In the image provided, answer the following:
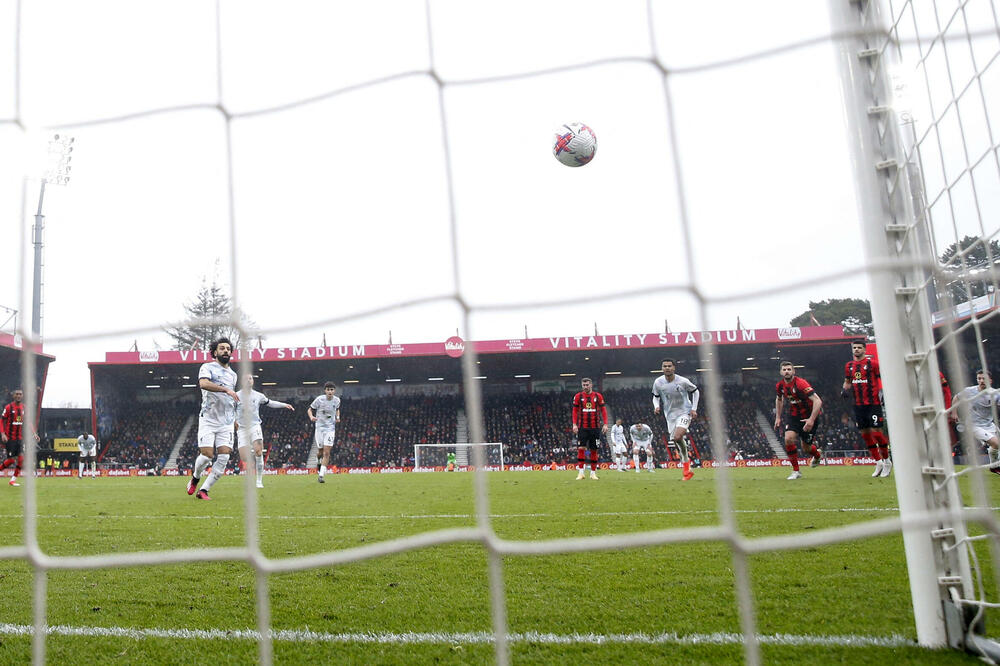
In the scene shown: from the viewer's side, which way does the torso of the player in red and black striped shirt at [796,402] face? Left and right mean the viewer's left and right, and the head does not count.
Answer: facing the viewer and to the left of the viewer

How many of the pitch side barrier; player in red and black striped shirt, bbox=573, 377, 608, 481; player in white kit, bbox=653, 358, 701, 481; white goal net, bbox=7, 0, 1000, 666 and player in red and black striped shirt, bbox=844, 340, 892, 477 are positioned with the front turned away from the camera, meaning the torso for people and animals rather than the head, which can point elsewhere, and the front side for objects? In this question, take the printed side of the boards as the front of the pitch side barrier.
1

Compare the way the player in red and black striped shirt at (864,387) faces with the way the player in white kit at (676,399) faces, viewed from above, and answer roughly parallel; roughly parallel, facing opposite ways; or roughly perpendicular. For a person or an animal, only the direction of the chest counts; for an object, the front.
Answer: roughly parallel

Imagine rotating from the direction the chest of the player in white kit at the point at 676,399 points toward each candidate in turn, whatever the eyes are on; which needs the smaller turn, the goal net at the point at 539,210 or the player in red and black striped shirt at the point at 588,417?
the goal net

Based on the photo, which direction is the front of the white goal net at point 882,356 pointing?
away from the camera

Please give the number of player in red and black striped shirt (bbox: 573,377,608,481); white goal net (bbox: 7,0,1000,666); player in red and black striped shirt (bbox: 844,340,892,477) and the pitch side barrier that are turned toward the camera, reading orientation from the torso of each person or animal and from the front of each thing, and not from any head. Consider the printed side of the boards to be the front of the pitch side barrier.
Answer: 3

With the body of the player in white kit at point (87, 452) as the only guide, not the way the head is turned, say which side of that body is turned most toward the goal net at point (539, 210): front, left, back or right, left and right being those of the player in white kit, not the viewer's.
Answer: front

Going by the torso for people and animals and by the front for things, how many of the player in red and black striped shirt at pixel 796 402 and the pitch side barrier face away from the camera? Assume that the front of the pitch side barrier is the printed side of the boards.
0

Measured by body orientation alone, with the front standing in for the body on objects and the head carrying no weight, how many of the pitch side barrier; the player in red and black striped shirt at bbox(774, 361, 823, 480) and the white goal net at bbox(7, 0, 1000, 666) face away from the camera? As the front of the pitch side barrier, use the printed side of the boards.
1

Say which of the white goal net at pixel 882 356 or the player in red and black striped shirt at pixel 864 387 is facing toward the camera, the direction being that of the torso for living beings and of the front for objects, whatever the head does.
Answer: the player in red and black striped shirt

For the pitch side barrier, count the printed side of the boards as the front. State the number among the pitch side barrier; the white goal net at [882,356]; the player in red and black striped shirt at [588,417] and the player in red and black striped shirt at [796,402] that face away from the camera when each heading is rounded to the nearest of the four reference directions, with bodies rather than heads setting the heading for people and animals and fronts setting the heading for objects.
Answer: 1

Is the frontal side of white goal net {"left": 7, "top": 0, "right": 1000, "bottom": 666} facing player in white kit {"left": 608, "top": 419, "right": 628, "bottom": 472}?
yes
